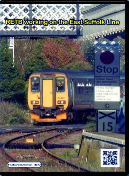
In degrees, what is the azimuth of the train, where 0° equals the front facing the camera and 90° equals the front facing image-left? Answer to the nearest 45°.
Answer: approximately 45°

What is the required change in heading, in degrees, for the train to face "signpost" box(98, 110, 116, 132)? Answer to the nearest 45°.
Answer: approximately 45° to its left

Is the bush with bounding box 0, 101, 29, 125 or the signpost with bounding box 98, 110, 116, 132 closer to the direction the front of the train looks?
the bush

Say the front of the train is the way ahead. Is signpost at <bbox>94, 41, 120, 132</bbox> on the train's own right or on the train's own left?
on the train's own left
